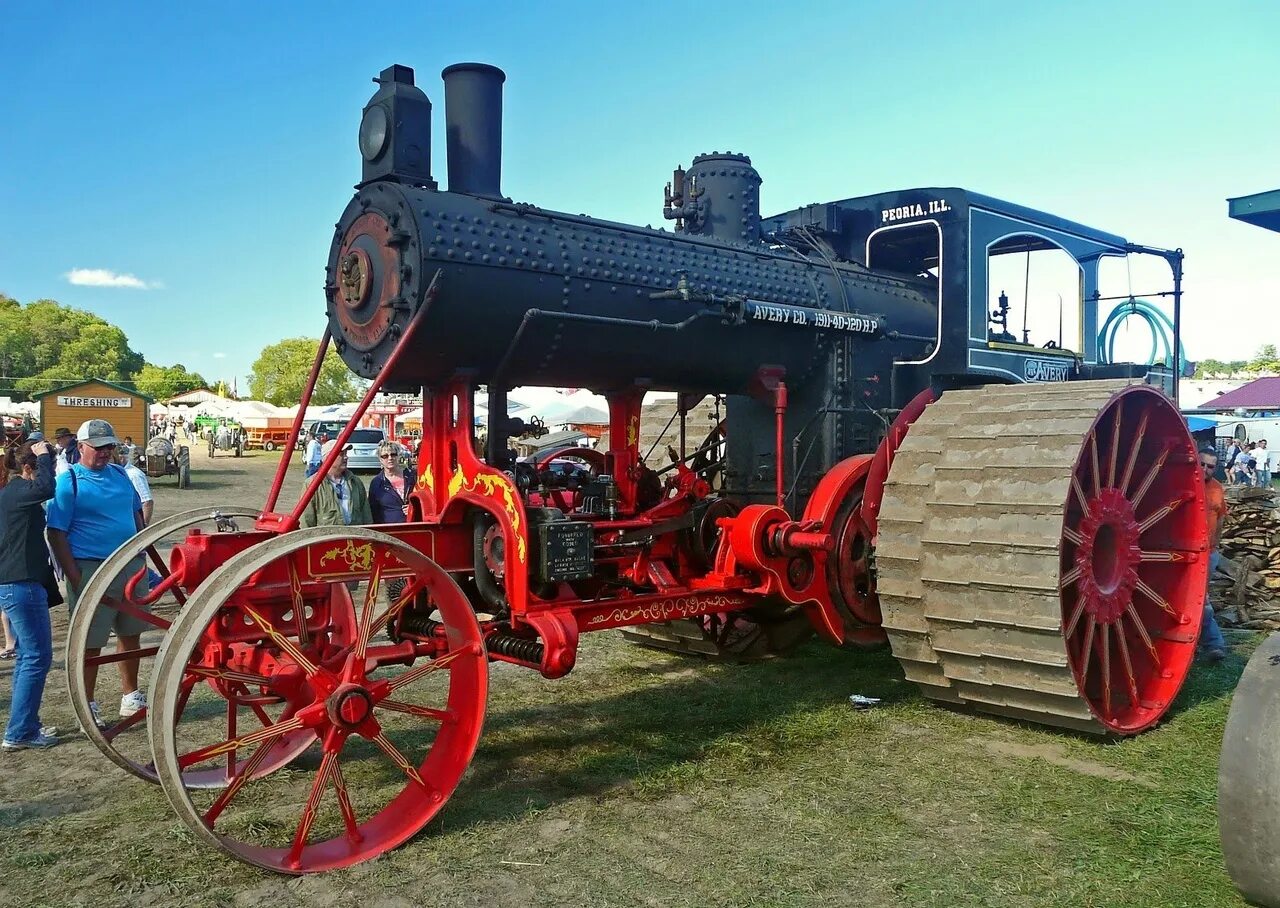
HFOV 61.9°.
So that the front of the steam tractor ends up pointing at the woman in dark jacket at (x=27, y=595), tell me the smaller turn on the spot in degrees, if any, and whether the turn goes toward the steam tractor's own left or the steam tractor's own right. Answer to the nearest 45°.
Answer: approximately 45° to the steam tractor's own right

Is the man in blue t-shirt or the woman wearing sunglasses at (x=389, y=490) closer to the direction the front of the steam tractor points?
the man in blue t-shirt

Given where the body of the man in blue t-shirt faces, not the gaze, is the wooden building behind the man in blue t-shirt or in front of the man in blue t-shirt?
behind

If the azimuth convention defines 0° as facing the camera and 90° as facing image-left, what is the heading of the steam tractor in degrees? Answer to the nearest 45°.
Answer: approximately 45°

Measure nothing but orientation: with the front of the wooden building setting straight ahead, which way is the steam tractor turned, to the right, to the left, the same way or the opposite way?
to the right

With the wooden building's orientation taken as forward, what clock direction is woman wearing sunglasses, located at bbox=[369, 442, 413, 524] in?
The woman wearing sunglasses is roughly at 12 o'clock from the wooden building.

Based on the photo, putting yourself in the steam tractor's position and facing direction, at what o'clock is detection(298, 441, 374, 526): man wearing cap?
The man wearing cap is roughly at 3 o'clock from the steam tractor.

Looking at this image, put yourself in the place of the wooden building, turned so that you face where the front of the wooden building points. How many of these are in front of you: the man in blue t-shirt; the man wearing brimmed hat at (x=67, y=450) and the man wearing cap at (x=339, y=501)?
3

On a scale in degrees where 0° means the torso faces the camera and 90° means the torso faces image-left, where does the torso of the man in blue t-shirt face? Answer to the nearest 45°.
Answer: approximately 315°

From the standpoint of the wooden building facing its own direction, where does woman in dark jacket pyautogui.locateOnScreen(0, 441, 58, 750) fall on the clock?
The woman in dark jacket is roughly at 12 o'clock from the wooden building.

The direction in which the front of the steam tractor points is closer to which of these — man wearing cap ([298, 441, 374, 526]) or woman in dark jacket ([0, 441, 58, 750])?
the woman in dark jacket
